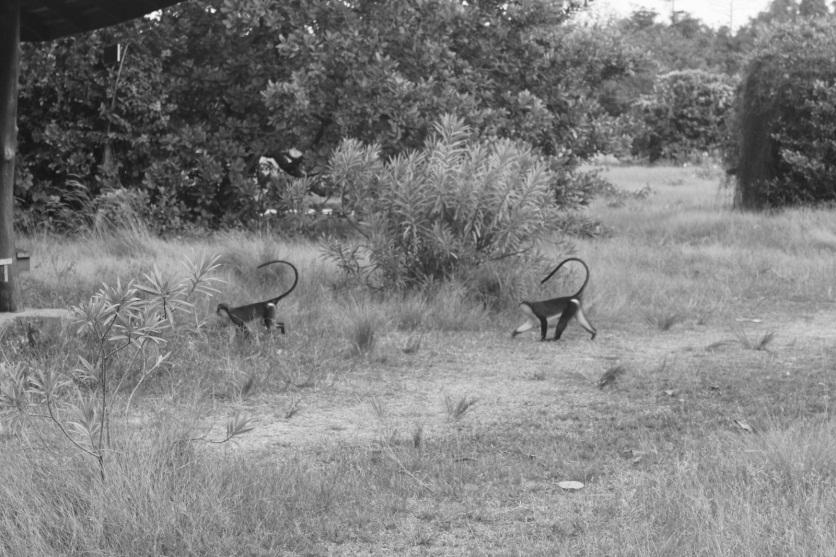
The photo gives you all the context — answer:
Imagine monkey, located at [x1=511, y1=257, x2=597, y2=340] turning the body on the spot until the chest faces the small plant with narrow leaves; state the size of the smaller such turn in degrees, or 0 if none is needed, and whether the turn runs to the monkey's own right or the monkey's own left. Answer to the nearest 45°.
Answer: approximately 90° to the monkey's own left

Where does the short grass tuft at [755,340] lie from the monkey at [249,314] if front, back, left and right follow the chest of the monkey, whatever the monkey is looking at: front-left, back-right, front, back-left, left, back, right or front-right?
back

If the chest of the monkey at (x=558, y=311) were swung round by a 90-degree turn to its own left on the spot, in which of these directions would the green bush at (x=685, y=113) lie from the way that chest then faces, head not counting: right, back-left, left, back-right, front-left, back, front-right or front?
back

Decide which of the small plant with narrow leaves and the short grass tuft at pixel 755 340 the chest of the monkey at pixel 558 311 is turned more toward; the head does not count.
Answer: the small plant with narrow leaves

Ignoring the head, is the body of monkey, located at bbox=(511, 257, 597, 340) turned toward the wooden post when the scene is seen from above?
yes

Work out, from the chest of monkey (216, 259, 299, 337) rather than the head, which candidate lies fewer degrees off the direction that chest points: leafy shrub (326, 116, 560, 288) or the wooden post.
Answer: the wooden post

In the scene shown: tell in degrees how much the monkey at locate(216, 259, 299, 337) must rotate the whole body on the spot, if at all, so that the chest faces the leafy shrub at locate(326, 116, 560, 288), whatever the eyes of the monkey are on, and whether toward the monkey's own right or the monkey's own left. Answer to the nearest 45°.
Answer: approximately 135° to the monkey's own right

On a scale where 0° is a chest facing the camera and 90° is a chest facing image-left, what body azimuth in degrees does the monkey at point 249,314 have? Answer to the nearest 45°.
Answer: approximately 90°

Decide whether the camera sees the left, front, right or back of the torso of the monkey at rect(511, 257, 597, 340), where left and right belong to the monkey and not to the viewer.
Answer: left

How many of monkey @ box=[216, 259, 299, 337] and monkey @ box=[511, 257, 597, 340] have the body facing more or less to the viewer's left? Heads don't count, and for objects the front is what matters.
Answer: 2

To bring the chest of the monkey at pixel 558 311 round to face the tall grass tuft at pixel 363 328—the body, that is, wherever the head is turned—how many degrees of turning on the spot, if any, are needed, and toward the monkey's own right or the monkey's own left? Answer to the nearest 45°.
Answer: approximately 45° to the monkey's own left

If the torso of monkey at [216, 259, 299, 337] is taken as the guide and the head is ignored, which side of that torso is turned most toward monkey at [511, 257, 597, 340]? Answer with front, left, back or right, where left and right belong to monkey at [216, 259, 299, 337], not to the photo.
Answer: back
